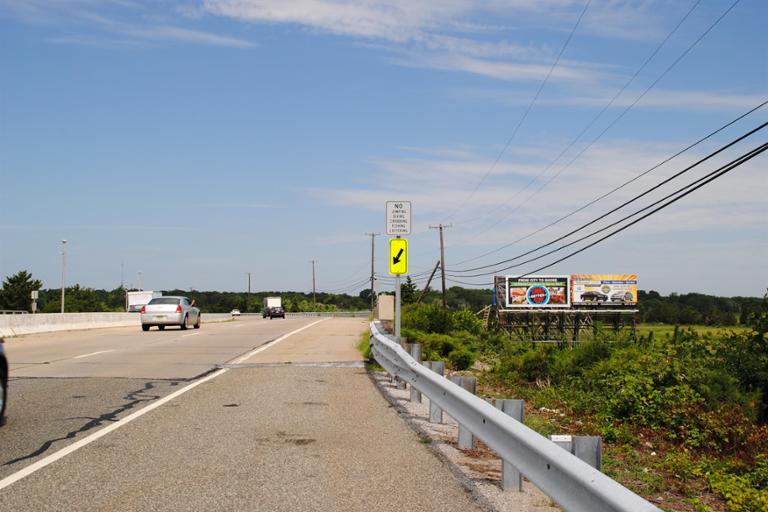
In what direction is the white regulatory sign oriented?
toward the camera

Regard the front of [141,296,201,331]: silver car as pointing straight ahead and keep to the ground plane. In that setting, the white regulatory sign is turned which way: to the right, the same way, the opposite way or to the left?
the opposite way

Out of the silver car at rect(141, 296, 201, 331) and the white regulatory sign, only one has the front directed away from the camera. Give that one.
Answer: the silver car

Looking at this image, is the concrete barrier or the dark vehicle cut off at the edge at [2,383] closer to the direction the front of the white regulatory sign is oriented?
the dark vehicle cut off at the edge

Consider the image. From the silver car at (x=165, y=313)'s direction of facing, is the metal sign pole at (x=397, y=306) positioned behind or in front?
behind

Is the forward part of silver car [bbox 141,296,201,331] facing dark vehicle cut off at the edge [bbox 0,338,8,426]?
no

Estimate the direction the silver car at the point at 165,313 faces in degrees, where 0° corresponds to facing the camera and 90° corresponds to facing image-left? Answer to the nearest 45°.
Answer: approximately 180°

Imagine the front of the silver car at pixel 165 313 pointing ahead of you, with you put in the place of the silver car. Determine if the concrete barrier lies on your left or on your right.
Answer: on your left

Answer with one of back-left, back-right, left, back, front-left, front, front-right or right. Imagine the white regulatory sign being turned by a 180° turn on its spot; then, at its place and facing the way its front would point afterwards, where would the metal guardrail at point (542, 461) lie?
back

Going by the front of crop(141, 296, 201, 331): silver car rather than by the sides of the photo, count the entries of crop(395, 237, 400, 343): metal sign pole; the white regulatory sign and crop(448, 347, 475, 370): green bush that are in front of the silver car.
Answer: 0

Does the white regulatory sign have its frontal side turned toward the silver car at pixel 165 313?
no

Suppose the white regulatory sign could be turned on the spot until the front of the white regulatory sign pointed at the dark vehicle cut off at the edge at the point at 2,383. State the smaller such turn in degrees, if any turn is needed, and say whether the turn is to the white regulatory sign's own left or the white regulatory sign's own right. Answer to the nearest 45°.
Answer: approximately 45° to the white regulatory sign's own right

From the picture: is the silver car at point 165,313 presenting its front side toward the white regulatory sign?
no
